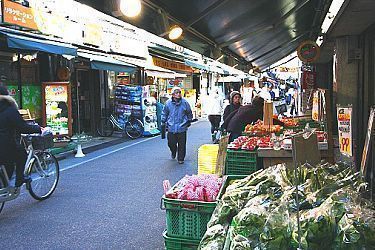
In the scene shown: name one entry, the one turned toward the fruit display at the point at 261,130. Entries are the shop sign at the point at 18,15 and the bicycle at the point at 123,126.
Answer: the shop sign

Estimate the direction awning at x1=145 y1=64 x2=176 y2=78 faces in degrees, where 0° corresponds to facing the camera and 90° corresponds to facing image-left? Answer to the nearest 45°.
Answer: approximately 315°

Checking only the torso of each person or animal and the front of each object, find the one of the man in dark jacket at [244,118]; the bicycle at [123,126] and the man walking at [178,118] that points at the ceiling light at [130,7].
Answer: the man walking

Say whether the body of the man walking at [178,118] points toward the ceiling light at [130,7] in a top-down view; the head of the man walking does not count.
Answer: yes

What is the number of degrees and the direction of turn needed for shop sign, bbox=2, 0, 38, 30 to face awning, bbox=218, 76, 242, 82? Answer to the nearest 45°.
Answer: approximately 90° to its left

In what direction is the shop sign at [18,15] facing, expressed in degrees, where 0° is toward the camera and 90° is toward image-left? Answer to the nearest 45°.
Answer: approximately 315°

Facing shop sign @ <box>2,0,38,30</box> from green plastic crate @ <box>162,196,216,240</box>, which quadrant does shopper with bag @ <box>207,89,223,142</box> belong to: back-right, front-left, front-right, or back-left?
front-right

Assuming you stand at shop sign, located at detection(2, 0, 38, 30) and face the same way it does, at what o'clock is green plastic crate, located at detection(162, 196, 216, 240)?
The green plastic crate is roughly at 1 o'clock from the shop sign.

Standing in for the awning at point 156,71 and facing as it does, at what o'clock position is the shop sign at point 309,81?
The shop sign is roughly at 12 o'clock from the awning.

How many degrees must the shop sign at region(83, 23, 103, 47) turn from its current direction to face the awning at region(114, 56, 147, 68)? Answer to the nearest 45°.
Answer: approximately 90° to its left

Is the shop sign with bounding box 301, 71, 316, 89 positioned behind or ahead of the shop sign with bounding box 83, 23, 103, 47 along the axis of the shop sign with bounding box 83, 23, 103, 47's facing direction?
ahead

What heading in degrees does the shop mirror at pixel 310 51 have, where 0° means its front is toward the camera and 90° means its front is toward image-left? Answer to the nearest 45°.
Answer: approximately 0°
